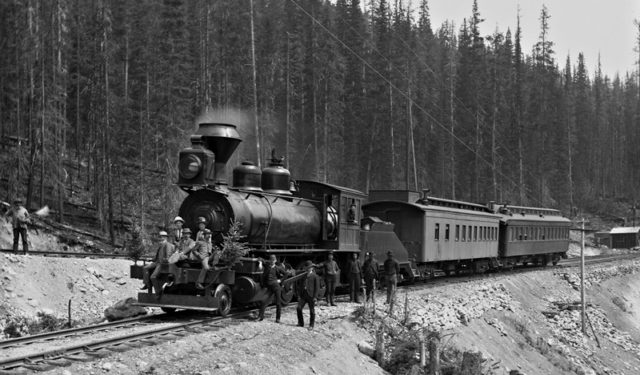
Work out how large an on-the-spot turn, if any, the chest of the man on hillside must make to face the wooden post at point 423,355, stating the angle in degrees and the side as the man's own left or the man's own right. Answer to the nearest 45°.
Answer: approximately 45° to the man's own left

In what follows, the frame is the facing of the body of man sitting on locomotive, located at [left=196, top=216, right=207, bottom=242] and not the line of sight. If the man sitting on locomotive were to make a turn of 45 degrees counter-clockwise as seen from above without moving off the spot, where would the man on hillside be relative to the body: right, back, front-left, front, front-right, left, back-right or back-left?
back-right

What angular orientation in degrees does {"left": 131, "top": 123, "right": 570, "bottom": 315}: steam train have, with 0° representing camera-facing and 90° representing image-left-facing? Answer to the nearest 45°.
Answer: approximately 45°

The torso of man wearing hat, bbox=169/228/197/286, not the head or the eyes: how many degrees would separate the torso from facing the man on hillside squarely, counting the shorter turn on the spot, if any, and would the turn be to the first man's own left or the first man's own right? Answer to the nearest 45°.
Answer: approximately 90° to the first man's own right

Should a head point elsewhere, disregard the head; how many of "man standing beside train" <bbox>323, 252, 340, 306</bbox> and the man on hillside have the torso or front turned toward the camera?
2

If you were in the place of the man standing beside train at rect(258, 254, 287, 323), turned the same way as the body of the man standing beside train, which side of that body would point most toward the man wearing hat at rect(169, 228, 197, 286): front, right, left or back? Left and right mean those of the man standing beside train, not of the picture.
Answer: right
